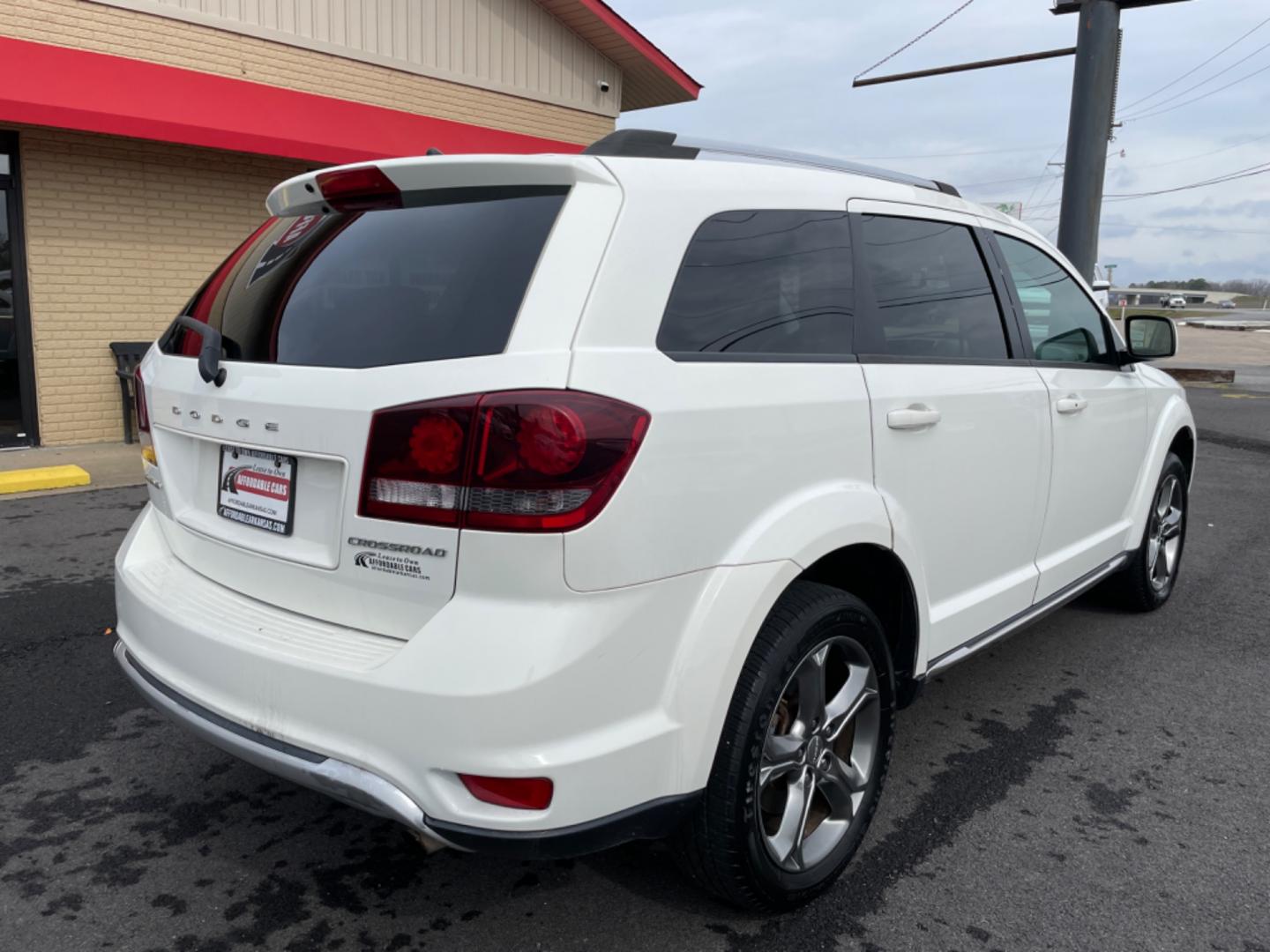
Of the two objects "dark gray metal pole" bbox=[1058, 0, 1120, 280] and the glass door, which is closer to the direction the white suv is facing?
the dark gray metal pole

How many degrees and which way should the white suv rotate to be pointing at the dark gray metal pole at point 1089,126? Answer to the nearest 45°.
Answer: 0° — it already faces it

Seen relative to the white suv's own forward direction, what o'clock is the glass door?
The glass door is roughly at 9 o'clock from the white suv.

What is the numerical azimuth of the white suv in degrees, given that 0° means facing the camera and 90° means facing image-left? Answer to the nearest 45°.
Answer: approximately 225°
